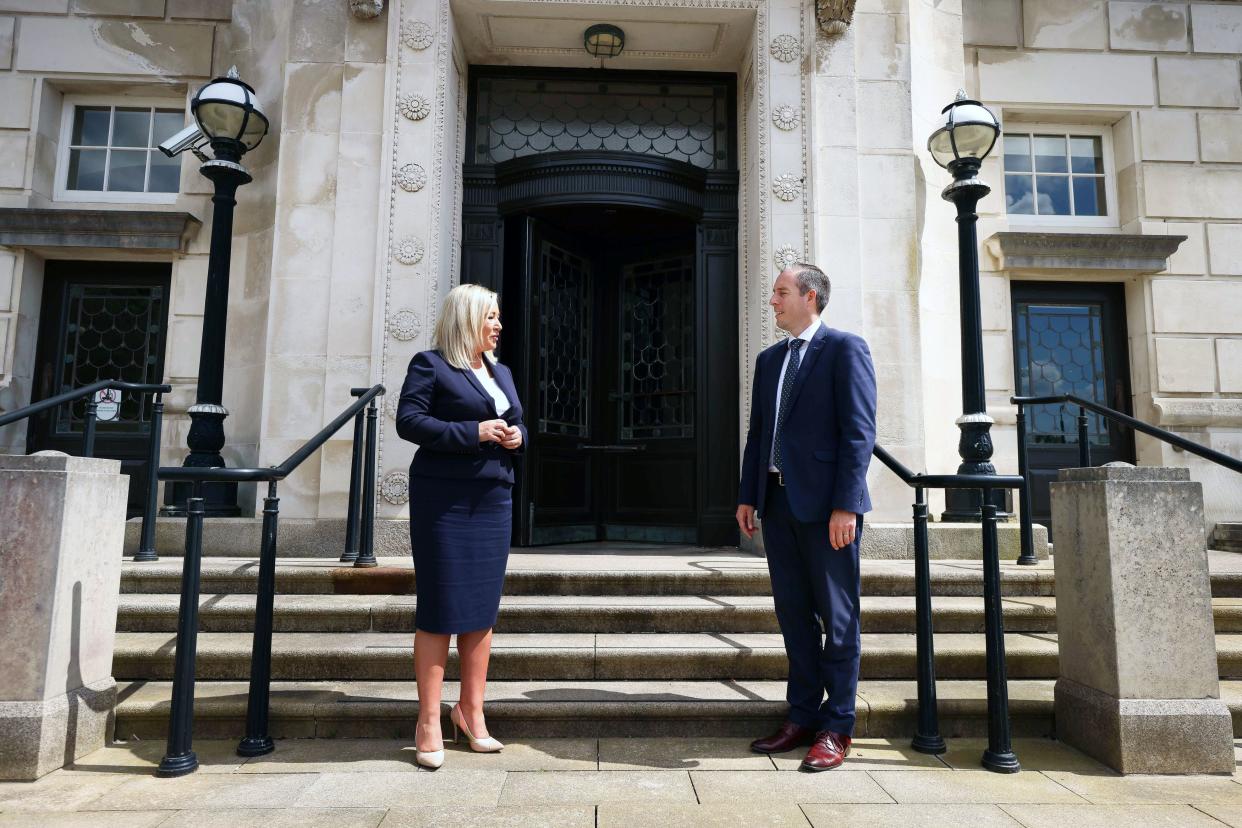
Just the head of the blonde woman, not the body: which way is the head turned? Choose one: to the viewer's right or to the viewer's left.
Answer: to the viewer's right

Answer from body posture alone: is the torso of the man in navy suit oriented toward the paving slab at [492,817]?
yes

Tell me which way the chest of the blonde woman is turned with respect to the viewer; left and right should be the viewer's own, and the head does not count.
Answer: facing the viewer and to the right of the viewer

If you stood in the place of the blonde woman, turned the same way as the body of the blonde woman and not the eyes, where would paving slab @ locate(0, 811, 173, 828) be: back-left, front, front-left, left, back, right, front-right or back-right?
back-right

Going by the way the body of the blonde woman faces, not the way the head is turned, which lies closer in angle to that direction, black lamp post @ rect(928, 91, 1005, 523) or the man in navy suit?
the man in navy suit

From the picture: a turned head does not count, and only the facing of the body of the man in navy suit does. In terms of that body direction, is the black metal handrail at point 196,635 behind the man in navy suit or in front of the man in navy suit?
in front

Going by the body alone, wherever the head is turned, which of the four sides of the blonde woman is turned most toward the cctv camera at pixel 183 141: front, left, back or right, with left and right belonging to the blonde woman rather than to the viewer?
back

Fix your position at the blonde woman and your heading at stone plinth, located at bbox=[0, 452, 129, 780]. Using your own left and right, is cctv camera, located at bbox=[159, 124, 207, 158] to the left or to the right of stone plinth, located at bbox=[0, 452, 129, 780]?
right

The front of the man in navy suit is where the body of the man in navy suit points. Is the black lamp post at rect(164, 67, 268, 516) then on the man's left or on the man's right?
on the man's right

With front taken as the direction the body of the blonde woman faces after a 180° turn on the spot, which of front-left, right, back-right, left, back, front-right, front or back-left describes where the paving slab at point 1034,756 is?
back-right

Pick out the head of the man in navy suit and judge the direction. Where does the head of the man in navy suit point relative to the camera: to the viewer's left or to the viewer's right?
to the viewer's left

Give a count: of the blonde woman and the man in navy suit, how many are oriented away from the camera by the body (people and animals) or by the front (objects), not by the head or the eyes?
0
